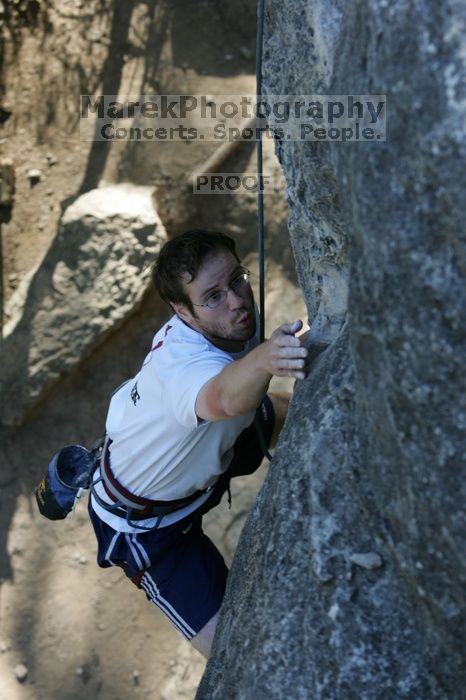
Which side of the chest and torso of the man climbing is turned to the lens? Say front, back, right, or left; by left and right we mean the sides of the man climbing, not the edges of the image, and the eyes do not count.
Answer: right

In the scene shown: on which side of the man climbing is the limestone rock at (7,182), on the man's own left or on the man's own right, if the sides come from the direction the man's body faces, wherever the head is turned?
on the man's own left

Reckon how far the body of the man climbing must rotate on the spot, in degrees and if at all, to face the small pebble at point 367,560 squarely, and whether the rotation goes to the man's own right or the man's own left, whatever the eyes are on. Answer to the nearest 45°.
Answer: approximately 45° to the man's own right
